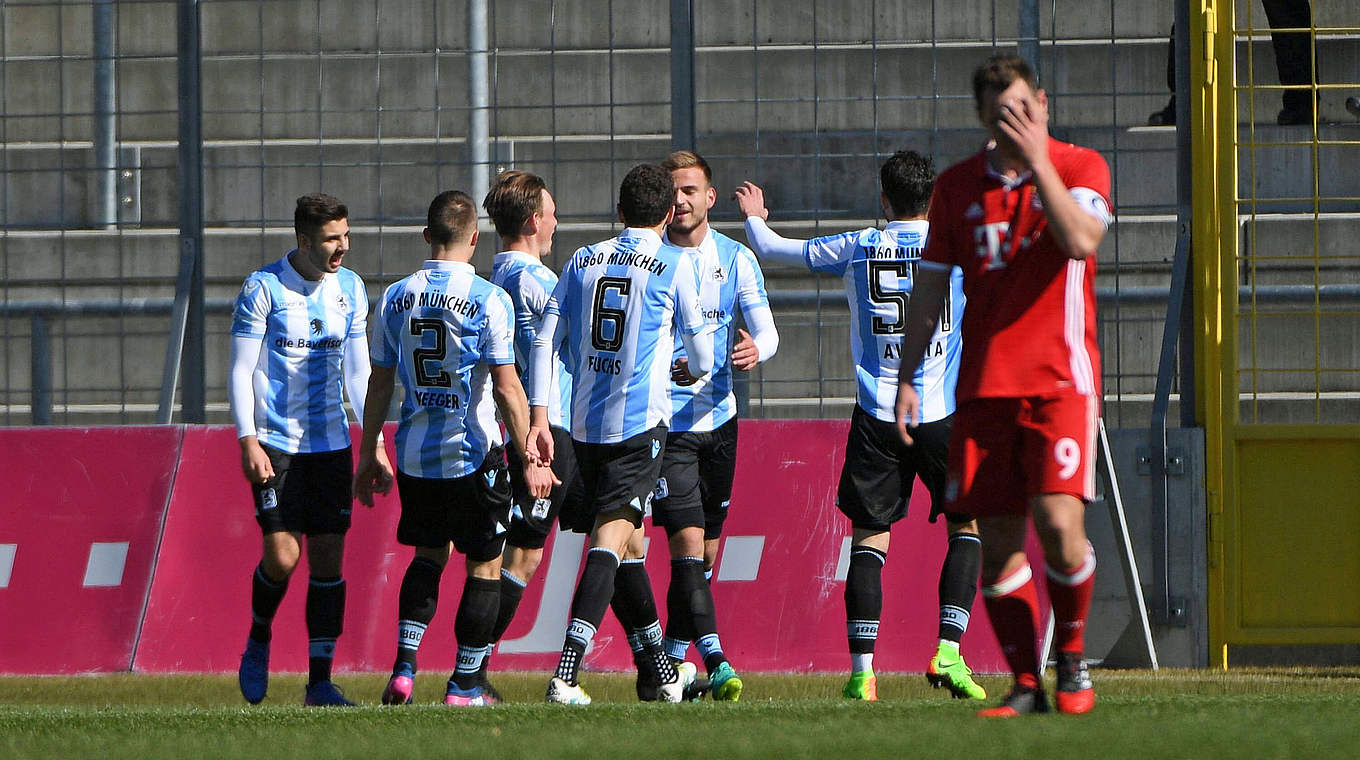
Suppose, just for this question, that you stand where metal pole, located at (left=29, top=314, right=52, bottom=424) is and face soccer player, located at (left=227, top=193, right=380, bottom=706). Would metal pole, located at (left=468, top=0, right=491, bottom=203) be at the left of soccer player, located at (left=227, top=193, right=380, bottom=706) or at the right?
left

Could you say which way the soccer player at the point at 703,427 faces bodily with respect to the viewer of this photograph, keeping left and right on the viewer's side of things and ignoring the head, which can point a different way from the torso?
facing the viewer

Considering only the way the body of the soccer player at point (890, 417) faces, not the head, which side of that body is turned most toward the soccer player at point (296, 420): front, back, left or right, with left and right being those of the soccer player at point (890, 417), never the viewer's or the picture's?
left

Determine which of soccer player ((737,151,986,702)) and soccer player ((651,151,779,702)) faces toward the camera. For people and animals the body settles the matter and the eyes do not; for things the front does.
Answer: soccer player ((651,151,779,702))

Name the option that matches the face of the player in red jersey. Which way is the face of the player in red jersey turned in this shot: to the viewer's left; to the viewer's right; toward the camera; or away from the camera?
toward the camera

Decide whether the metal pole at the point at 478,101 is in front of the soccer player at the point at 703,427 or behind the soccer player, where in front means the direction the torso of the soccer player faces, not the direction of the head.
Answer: behind

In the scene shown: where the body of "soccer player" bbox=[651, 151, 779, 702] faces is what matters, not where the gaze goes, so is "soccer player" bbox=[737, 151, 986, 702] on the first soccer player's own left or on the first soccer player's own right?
on the first soccer player's own left

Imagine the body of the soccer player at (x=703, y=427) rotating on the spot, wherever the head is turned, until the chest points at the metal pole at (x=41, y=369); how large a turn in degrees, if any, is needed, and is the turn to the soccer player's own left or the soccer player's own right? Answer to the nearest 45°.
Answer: approximately 135° to the soccer player's own right

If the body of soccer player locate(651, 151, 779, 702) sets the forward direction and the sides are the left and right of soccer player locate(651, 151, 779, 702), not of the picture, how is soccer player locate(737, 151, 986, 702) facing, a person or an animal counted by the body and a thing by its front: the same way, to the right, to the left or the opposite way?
the opposite way

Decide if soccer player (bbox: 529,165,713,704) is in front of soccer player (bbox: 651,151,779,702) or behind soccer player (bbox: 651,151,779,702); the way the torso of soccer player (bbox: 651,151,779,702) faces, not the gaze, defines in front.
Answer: in front

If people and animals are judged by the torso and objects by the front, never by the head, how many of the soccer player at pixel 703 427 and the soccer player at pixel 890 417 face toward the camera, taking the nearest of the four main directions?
1

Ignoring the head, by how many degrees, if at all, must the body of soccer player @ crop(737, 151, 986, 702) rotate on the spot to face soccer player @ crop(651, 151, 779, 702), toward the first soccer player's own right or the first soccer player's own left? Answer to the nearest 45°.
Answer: approximately 90° to the first soccer player's own left

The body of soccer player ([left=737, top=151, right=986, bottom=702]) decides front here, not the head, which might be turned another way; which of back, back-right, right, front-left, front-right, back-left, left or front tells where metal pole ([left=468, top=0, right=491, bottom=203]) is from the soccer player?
front-left

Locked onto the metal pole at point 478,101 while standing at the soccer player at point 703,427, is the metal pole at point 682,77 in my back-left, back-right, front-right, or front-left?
front-right

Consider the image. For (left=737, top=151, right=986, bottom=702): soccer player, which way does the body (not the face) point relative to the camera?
away from the camera

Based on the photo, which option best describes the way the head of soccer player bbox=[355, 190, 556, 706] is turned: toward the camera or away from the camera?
away from the camera
